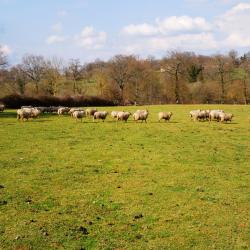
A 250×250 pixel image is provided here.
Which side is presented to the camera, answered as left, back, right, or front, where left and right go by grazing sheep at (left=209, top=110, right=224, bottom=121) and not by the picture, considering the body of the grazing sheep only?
right
